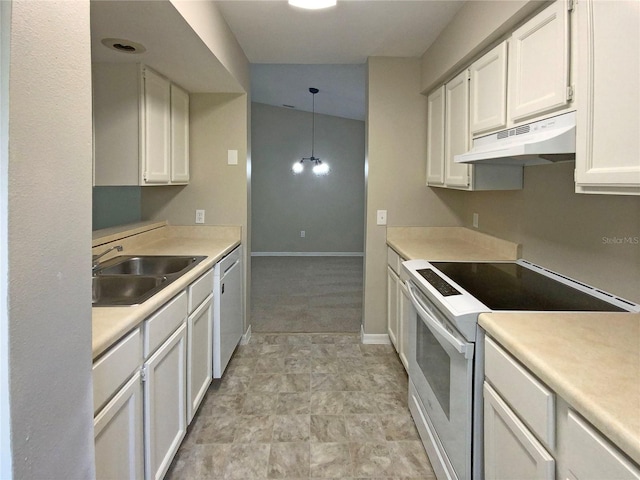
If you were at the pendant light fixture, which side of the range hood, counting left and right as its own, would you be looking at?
right

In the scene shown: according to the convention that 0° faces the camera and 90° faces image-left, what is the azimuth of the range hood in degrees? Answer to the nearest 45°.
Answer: approximately 45°

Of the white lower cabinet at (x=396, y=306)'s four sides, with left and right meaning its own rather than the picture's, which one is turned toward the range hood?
left

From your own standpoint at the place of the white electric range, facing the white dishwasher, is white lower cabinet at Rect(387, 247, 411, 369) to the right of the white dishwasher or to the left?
right

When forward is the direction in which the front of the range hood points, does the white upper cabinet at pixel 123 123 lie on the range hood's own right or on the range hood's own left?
on the range hood's own right

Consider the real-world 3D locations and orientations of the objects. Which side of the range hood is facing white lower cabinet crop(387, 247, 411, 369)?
right

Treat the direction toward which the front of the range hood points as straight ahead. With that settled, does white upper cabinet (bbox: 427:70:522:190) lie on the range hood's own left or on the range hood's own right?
on the range hood's own right

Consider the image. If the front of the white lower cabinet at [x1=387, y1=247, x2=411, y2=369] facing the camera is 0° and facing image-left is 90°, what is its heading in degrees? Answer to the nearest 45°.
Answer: approximately 90°

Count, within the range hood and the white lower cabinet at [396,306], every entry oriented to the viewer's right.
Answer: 0
